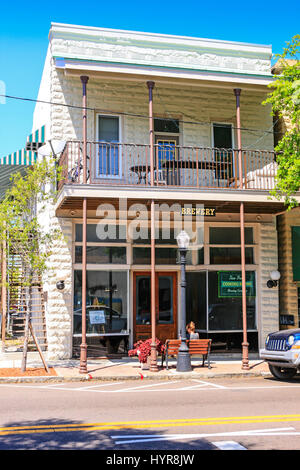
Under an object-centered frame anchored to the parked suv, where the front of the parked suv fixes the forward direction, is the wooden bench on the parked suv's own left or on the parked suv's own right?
on the parked suv's own right

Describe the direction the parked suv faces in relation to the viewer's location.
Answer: facing the viewer and to the left of the viewer

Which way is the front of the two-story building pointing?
toward the camera

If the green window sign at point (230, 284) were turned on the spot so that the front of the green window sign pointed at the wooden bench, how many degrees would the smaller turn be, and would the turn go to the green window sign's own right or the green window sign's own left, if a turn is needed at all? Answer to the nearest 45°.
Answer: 0° — it already faces it

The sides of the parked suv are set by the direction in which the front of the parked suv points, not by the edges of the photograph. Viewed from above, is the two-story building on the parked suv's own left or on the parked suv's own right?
on the parked suv's own right

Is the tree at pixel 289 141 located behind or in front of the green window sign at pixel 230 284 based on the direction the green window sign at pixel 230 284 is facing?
in front

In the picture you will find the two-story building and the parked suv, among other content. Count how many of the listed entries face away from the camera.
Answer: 0

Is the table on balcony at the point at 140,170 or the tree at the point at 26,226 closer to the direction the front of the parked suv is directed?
the tree

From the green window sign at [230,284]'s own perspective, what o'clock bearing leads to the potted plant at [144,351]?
The potted plant is roughly at 1 o'clock from the green window sign.

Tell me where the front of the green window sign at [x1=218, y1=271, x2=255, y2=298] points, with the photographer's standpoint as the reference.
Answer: facing the viewer
